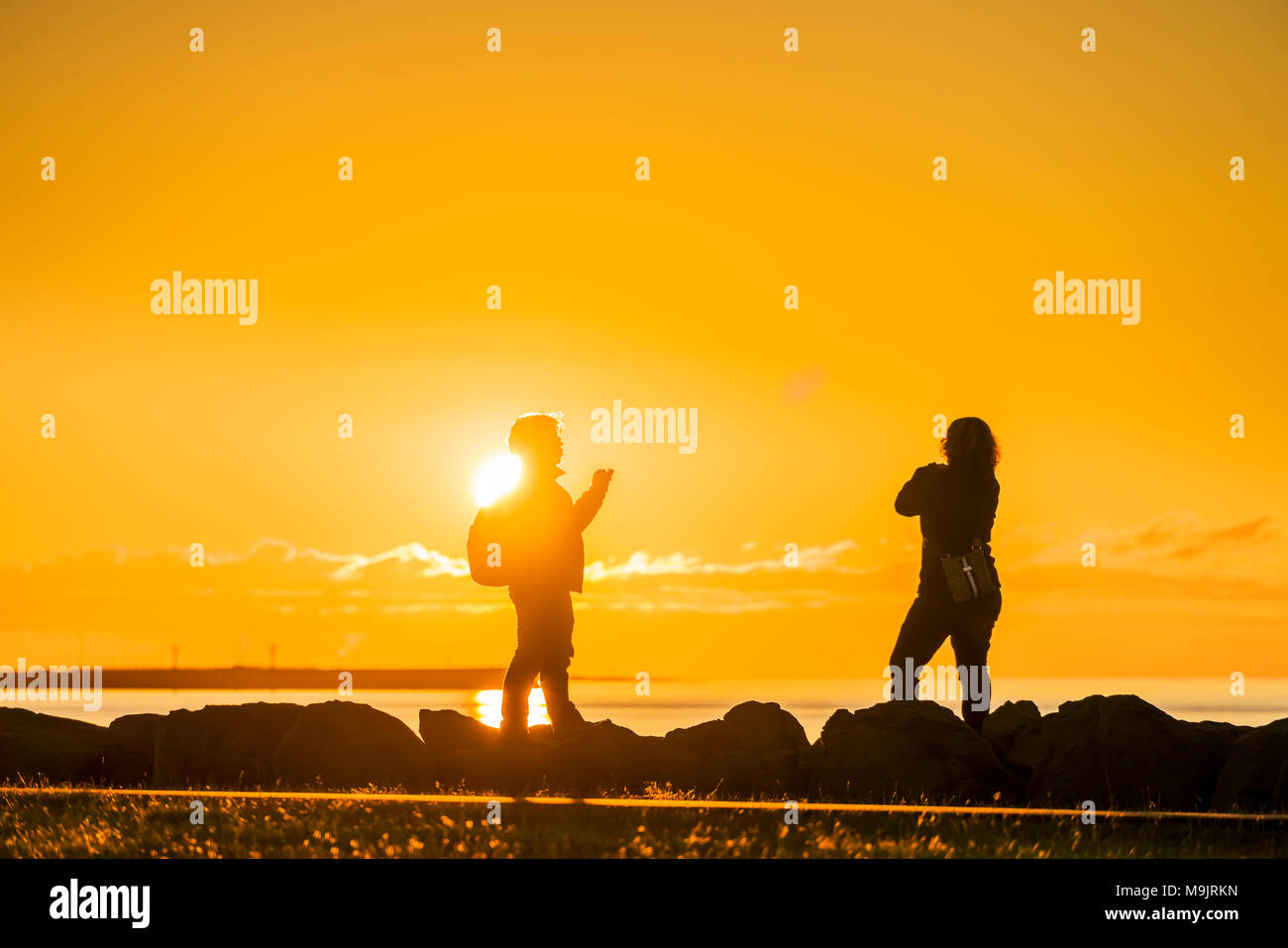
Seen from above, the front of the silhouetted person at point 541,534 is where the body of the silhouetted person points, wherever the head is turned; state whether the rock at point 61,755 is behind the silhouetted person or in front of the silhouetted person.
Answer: behind

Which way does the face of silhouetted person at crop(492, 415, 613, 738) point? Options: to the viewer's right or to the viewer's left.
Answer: to the viewer's right

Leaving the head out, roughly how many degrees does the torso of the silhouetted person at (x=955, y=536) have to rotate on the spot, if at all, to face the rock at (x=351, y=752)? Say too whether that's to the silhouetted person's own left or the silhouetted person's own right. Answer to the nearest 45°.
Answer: approximately 45° to the silhouetted person's own left

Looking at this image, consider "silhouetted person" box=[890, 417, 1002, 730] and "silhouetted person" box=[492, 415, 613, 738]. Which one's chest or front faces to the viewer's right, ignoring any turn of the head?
"silhouetted person" box=[492, 415, 613, 738]

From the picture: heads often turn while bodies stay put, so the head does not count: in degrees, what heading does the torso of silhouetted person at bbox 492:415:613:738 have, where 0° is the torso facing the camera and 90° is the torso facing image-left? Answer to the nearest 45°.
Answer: approximately 270°

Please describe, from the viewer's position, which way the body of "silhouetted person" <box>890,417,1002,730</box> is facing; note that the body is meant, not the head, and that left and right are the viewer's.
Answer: facing away from the viewer and to the left of the viewer

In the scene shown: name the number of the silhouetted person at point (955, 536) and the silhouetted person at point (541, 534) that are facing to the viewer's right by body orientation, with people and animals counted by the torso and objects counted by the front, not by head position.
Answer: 1

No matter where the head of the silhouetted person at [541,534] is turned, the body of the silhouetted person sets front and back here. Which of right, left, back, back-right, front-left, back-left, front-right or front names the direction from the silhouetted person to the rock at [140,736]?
back-left
